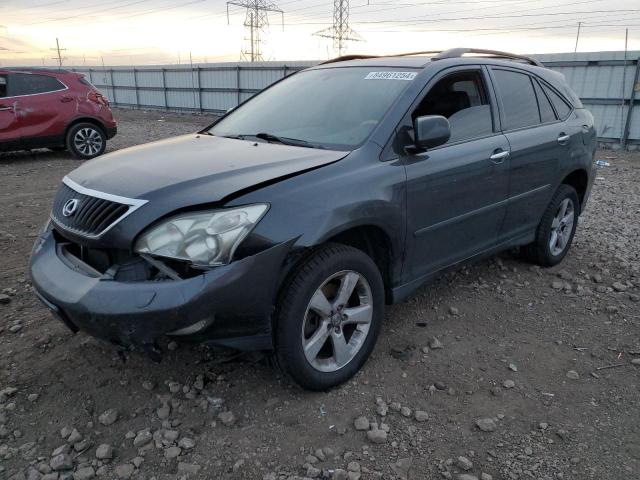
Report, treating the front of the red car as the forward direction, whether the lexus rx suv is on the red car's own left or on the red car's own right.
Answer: on the red car's own left

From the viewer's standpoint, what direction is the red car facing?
to the viewer's left

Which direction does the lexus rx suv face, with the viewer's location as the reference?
facing the viewer and to the left of the viewer

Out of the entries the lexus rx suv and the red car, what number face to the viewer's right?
0

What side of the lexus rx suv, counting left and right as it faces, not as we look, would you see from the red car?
right
